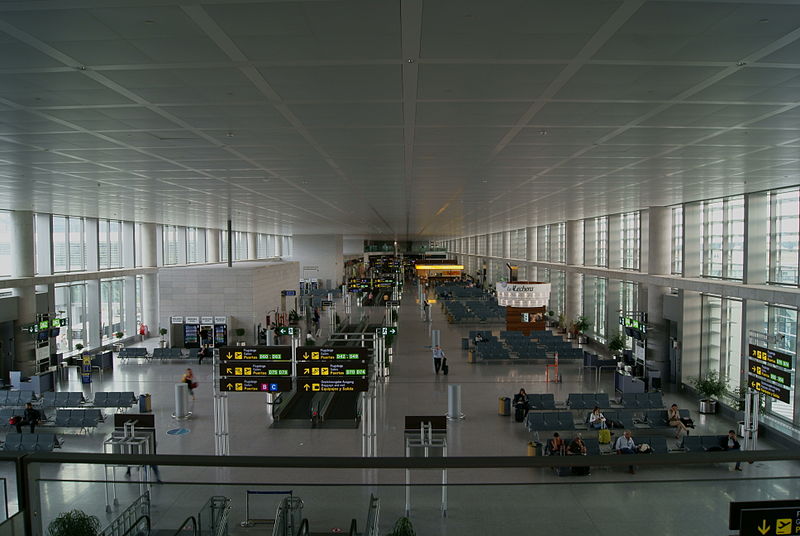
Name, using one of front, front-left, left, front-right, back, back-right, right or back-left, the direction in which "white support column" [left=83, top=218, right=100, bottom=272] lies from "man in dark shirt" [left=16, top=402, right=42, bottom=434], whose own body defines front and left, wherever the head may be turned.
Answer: back-right

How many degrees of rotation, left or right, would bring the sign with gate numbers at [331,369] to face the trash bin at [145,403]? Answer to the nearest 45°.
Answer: approximately 135° to its right

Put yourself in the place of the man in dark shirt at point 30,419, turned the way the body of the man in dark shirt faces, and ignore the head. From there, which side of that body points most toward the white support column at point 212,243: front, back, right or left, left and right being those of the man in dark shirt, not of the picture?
back

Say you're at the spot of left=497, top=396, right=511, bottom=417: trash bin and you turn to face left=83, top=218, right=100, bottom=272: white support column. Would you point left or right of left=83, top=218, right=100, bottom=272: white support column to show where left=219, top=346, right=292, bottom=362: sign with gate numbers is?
left

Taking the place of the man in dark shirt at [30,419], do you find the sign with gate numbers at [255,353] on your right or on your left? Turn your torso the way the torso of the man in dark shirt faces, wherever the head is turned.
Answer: on your left

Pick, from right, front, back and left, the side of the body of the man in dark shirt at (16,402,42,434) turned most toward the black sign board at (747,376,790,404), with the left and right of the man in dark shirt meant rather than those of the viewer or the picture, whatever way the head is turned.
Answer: left

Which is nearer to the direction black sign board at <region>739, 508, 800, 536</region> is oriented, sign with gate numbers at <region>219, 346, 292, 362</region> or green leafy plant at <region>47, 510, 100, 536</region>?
the green leafy plant

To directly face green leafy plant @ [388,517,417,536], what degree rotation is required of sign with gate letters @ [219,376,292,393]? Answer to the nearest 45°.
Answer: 0° — it already faces it

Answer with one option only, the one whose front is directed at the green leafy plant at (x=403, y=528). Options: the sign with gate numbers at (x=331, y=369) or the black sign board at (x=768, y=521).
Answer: the sign with gate numbers
